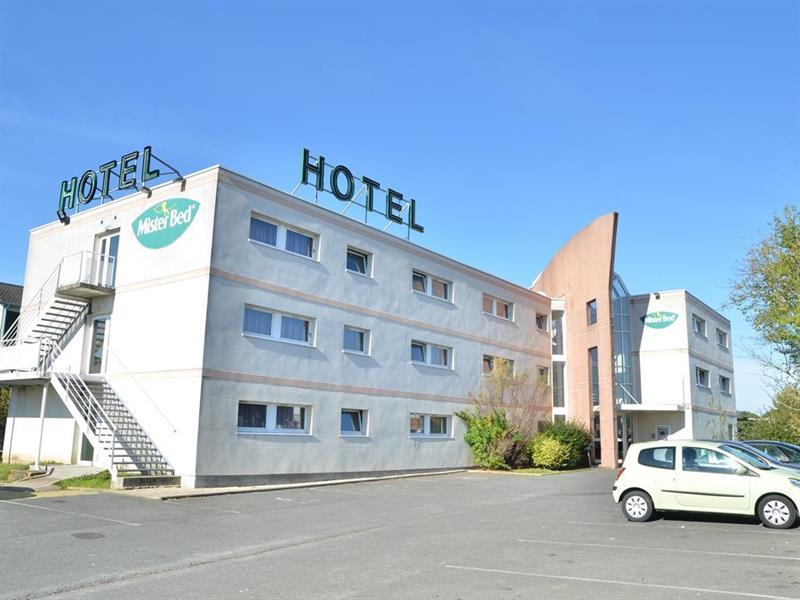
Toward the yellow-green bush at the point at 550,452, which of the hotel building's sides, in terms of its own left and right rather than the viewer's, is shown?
left

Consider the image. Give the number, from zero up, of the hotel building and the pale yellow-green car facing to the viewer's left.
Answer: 0

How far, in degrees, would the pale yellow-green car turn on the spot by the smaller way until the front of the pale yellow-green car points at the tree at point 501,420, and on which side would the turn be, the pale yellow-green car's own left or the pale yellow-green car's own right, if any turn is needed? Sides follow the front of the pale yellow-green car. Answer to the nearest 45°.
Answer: approximately 135° to the pale yellow-green car's own left

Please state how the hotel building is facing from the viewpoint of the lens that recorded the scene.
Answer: facing the viewer and to the right of the viewer

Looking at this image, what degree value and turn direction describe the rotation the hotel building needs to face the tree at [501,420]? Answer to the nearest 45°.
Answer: approximately 90° to its left

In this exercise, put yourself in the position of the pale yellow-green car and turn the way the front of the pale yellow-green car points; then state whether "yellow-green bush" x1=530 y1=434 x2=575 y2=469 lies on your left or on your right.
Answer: on your left

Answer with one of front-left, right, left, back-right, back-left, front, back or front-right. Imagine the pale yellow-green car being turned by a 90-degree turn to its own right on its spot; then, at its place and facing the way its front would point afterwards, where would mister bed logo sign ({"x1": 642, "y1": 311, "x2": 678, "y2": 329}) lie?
back

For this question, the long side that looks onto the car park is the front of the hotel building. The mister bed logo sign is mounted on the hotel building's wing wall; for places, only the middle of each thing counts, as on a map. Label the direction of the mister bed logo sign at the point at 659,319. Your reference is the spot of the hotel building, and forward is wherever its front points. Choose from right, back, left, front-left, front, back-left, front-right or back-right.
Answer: left

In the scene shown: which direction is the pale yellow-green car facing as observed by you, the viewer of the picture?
facing to the right of the viewer
